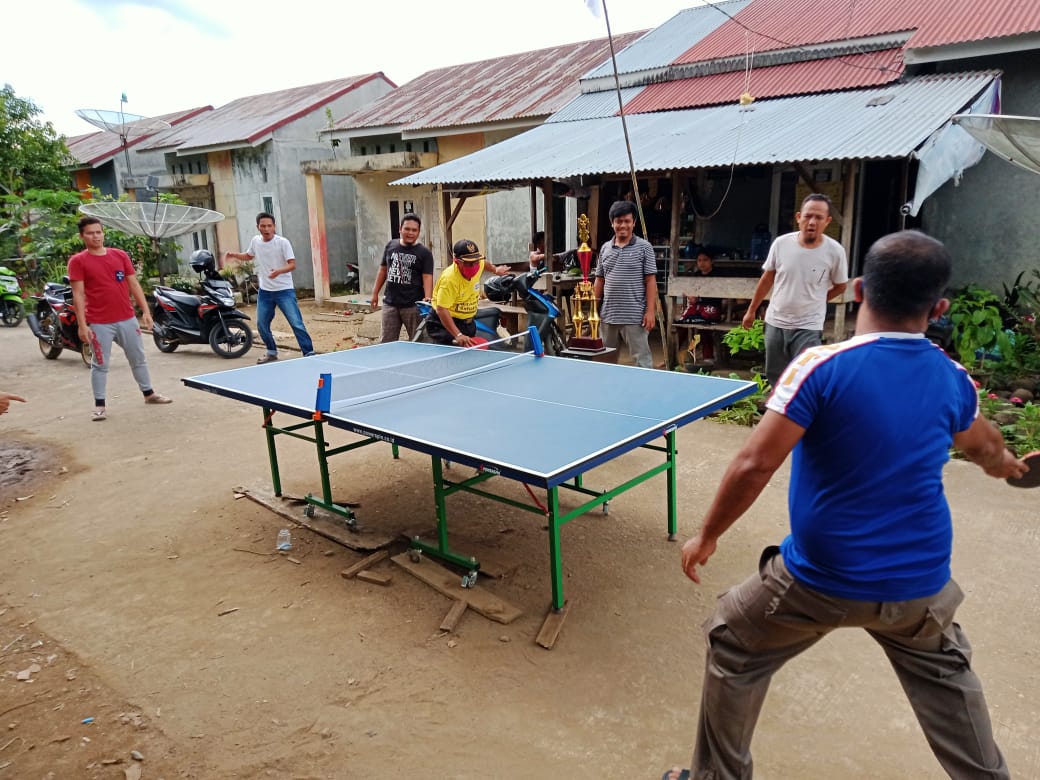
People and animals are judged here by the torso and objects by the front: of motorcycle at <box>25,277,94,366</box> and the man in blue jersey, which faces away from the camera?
the man in blue jersey

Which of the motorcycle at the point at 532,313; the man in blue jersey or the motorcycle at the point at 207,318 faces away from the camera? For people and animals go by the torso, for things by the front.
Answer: the man in blue jersey

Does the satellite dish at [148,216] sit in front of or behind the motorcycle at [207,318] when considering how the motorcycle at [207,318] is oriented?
behind

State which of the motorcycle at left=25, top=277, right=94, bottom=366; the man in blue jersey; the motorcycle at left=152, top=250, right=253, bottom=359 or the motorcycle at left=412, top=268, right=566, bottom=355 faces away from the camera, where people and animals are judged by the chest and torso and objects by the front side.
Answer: the man in blue jersey

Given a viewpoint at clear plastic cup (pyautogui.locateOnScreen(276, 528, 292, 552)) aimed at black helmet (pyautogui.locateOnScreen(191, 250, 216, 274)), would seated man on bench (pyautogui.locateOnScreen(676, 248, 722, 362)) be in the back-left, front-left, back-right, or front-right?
front-right

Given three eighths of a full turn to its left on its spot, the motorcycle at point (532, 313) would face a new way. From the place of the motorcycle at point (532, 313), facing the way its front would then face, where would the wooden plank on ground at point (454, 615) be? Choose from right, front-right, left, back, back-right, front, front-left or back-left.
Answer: back

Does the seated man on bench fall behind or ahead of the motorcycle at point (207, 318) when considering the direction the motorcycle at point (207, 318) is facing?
ahead

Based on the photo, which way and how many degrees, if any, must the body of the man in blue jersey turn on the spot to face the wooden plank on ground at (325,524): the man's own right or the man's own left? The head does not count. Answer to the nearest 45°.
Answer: approximately 45° to the man's own left

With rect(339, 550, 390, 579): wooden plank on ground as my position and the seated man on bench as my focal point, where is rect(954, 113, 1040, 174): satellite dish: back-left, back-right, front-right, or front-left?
front-right

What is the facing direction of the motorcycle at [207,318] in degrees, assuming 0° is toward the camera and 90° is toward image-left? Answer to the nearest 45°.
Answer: approximately 315°

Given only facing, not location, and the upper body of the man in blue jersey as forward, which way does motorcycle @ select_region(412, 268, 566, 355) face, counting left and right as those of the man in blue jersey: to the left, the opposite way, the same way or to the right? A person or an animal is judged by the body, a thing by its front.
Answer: to the right

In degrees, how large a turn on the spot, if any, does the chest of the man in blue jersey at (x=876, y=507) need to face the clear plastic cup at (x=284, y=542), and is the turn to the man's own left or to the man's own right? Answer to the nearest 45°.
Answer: approximately 90° to the man's own left

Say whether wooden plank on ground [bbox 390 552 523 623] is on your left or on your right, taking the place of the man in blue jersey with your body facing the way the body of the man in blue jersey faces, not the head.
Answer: on your left

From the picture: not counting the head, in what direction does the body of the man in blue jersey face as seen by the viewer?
away from the camera

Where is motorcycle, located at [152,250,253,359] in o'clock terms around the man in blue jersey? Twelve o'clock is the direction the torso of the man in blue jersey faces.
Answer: The motorcycle is roughly at 10 o'clock from the man in blue jersey.

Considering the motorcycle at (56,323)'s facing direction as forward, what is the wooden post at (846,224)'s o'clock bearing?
The wooden post is roughly at 12 o'clock from the motorcycle.

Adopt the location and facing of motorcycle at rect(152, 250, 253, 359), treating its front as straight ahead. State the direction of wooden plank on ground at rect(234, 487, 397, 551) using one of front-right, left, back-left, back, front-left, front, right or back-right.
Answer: front-right

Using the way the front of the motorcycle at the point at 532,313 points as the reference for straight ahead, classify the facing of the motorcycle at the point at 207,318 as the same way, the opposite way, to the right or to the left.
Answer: the same way

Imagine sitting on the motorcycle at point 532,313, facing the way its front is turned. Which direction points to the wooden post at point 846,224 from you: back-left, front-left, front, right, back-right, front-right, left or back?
front-left
